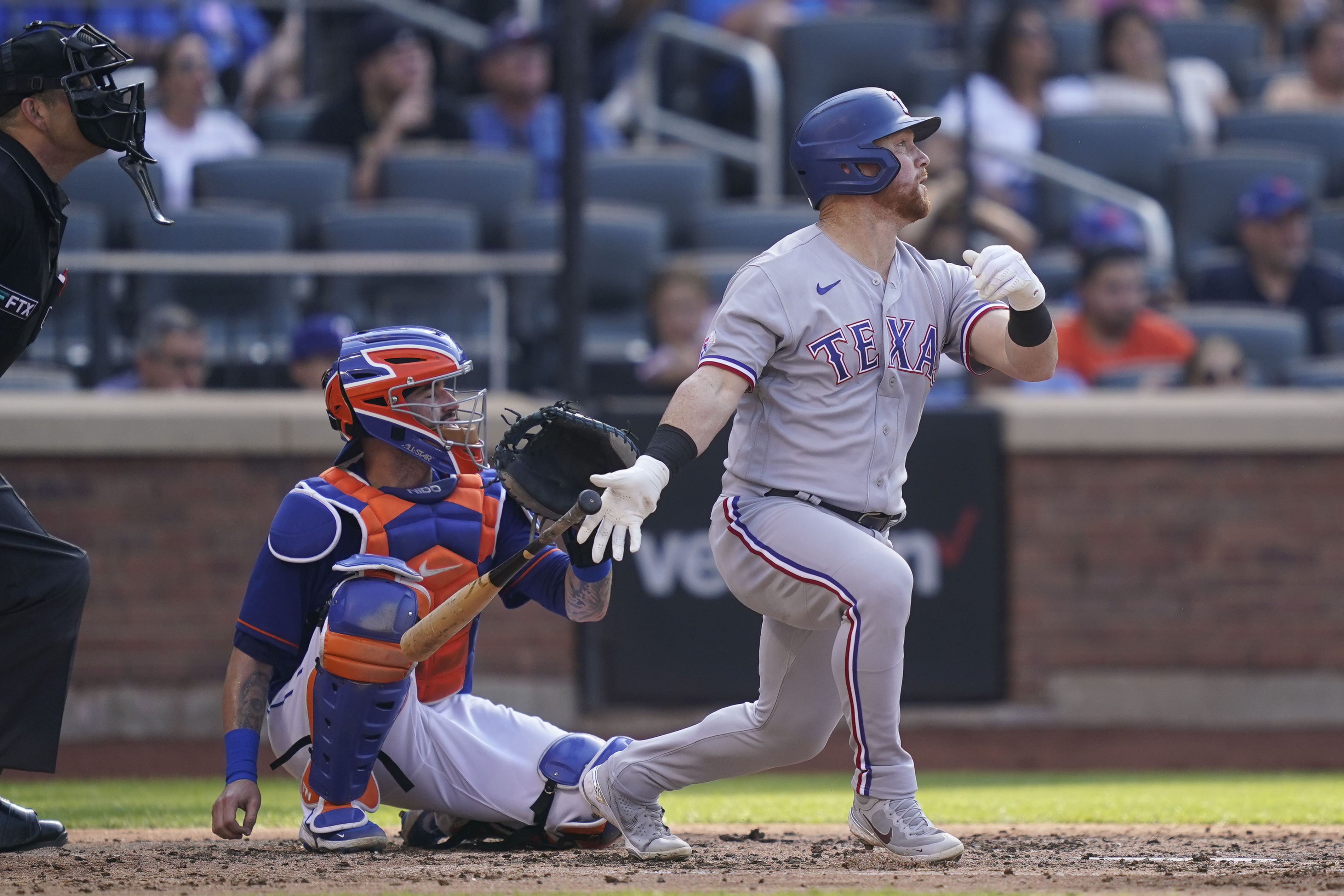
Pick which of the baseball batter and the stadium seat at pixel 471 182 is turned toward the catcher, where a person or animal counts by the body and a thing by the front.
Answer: the stadium seat

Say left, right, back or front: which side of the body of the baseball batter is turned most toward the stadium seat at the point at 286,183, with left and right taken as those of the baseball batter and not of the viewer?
back

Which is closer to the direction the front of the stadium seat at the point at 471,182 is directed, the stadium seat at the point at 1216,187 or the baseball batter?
the baseball batter

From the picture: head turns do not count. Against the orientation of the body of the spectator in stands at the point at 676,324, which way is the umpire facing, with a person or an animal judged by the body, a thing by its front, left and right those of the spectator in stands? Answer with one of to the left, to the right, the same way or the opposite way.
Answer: to the left

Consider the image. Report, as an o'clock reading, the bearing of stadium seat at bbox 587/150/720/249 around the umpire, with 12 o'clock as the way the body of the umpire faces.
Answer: The stadium seat is roughly at 10 o'clock from the umpire.

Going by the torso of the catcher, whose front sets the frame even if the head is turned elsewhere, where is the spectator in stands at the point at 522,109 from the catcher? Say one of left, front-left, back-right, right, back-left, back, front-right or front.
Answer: back-left

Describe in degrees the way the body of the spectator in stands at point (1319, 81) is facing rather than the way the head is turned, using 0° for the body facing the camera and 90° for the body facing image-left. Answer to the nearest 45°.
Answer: approximately 0°
